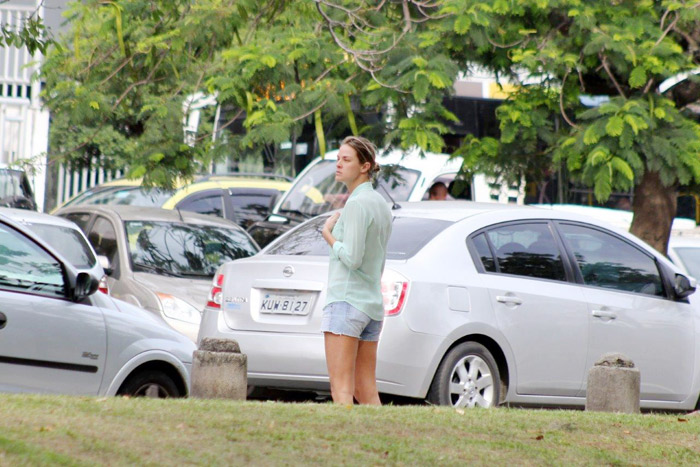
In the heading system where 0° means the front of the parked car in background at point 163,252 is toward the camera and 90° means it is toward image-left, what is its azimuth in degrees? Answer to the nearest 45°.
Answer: approximately 315°

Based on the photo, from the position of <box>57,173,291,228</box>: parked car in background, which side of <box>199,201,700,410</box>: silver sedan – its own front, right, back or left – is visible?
left

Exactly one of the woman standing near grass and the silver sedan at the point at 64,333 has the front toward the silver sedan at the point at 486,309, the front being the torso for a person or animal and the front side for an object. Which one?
the silver sedan at the point at 64,333

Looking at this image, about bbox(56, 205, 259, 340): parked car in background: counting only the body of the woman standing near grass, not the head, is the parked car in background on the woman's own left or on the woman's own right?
on the woman's own right

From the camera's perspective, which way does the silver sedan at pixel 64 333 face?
to the viewer's right

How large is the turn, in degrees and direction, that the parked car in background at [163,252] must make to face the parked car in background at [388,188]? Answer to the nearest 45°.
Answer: approximately 90° to its left

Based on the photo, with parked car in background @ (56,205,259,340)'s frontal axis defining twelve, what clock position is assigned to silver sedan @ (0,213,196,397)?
The silver sedan is roughly at 2 o'clock from the parked car in background.
